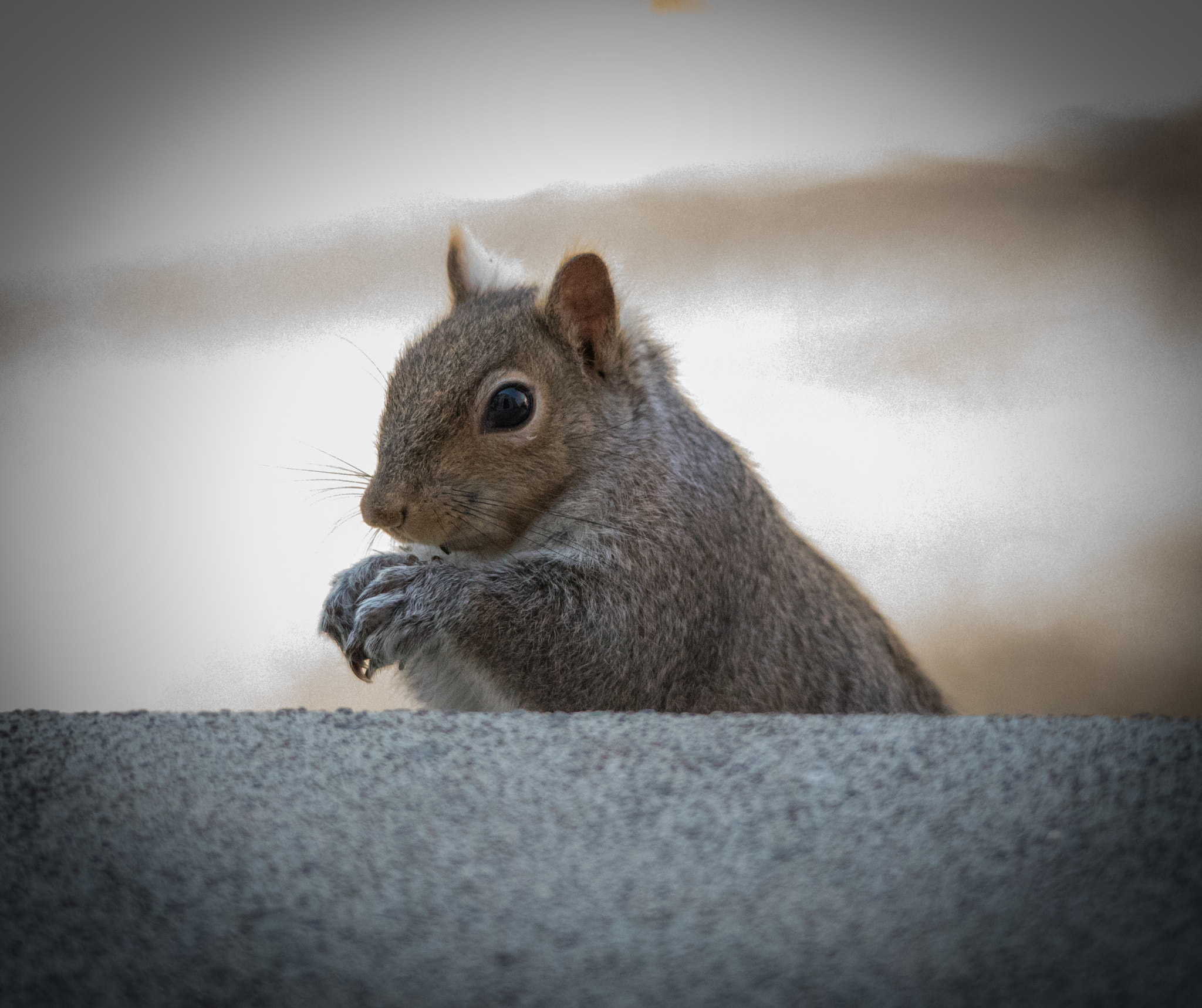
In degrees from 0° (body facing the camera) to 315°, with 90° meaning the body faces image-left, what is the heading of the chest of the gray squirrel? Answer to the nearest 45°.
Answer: approximately 90°
